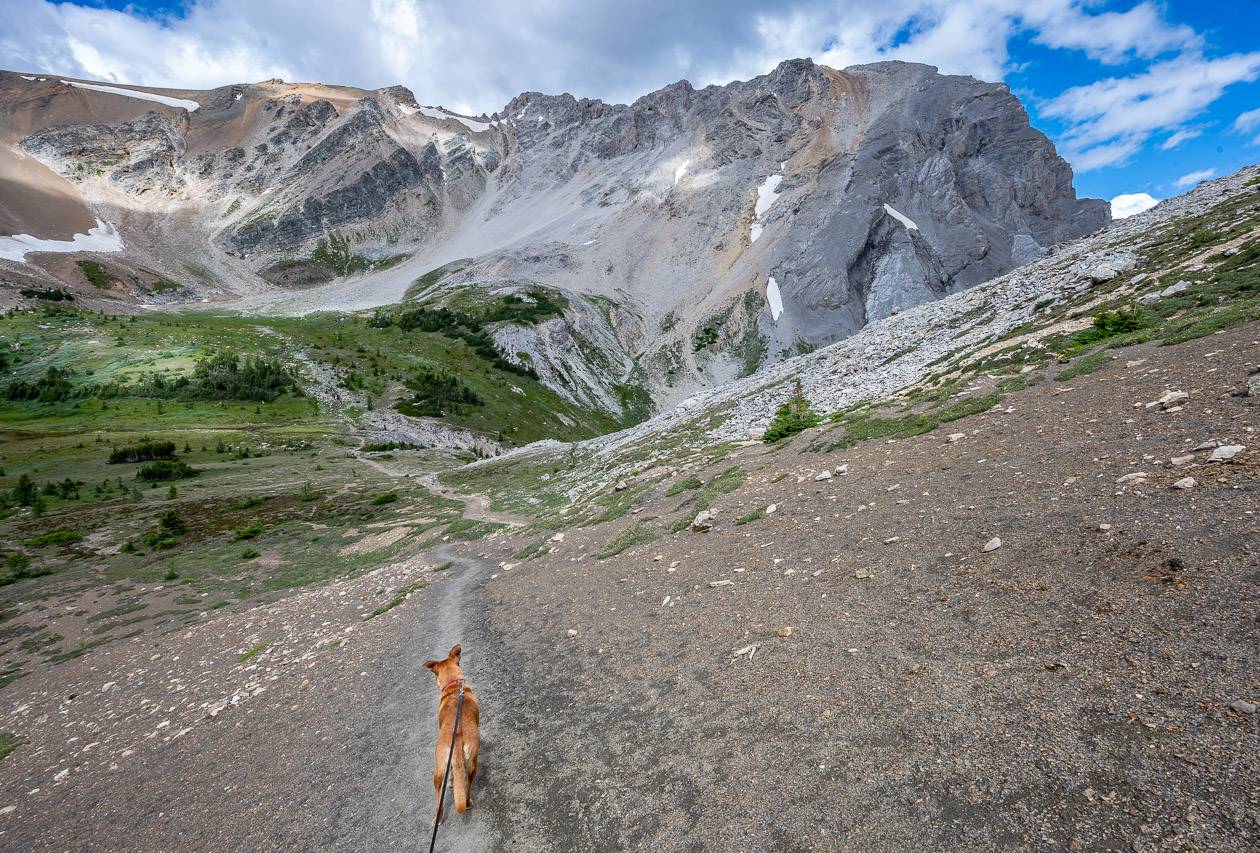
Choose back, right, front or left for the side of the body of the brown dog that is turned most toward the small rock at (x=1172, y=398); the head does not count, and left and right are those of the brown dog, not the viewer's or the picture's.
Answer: right

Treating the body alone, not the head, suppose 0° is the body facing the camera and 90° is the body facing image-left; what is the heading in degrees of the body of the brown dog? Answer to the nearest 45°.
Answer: approximately 180°

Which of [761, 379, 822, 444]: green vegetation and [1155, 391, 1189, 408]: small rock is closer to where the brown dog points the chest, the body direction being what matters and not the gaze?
the green vegetation
